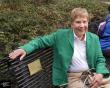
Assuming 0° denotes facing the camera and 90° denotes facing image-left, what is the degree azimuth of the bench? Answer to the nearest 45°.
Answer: approximately 315°

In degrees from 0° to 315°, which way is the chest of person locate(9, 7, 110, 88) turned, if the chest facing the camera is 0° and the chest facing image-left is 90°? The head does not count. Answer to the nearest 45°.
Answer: approximately 315°
